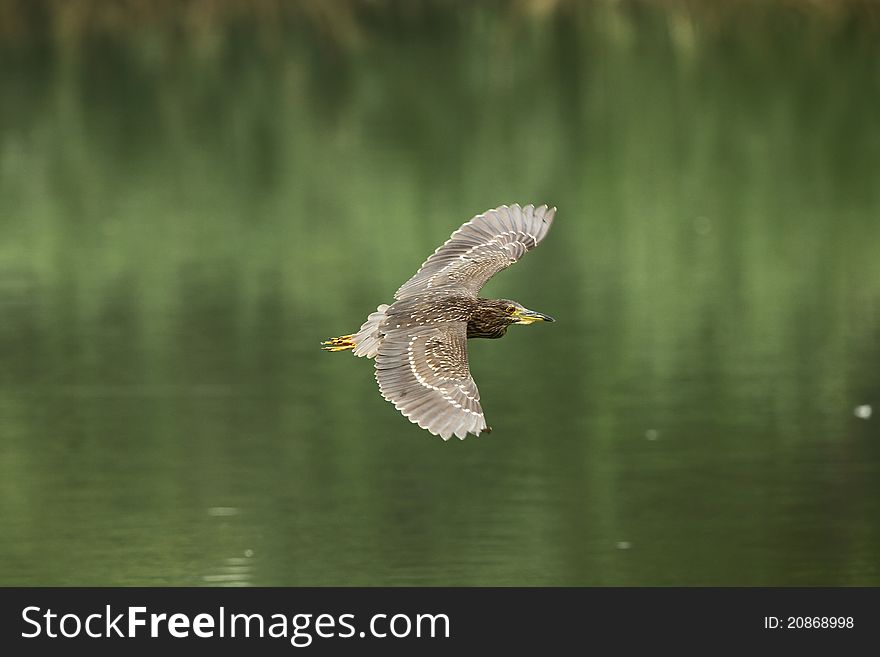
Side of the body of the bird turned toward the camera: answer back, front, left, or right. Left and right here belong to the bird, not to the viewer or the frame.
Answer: right
